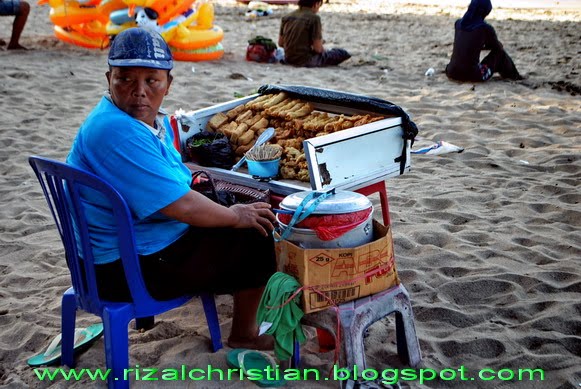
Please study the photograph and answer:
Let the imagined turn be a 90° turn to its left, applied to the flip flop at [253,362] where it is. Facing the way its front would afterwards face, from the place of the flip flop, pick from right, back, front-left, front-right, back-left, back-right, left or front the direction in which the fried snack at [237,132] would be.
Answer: front-left

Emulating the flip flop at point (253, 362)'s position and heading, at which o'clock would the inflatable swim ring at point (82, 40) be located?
The inflatable swim ring is roughly at 7 o'clock from the flip flop.

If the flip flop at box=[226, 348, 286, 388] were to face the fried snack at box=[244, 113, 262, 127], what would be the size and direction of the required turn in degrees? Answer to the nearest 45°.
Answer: approximately 135° to its left

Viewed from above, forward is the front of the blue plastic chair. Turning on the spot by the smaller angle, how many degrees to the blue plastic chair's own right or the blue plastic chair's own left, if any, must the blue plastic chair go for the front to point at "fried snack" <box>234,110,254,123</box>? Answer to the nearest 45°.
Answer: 0° — it already faces it

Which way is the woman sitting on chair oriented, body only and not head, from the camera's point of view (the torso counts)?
to the viewer's right

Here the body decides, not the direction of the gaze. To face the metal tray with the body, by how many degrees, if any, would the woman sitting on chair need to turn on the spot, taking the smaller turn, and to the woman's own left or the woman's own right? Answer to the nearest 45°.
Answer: approximately 45° to the woman's own left
